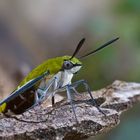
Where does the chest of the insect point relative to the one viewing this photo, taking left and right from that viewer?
facing to the right of the viewer
